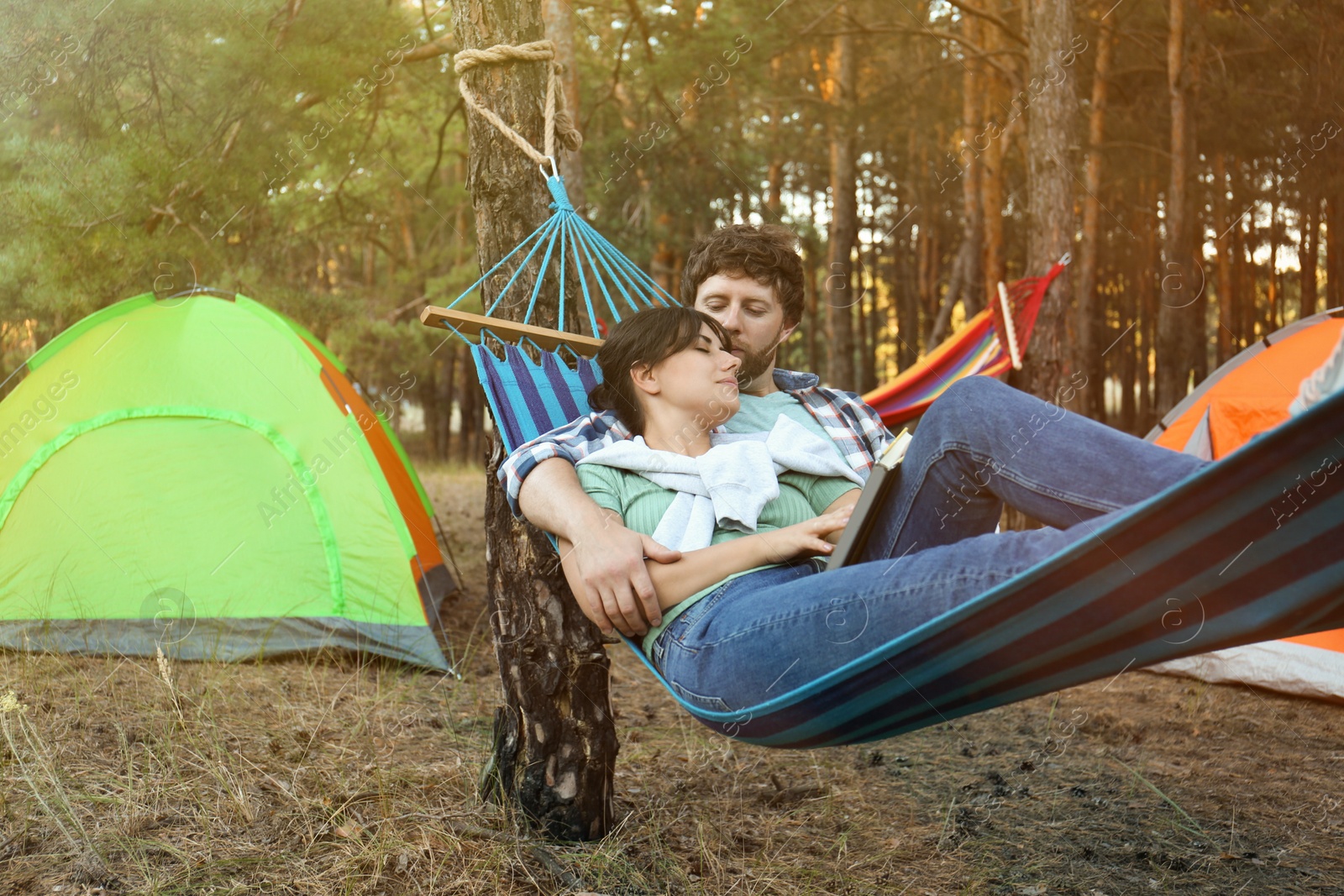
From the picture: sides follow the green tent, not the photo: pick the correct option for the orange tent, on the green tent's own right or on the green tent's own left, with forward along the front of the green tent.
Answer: on the green tent's own left

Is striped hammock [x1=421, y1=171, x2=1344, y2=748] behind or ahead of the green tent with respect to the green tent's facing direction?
ahead

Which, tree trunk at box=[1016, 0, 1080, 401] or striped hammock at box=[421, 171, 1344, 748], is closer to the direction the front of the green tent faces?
the striped hammock

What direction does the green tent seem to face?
toward the camera

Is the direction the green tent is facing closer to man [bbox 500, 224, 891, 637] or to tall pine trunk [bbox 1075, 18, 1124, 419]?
the man

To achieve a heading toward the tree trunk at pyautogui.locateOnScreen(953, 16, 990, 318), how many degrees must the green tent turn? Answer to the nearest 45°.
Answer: approximately 135° to its left

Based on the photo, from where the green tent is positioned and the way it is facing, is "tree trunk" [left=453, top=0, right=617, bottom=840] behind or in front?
in front

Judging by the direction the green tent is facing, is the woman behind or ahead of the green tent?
ahead

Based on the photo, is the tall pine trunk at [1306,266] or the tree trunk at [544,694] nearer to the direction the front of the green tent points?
the tree trunk
